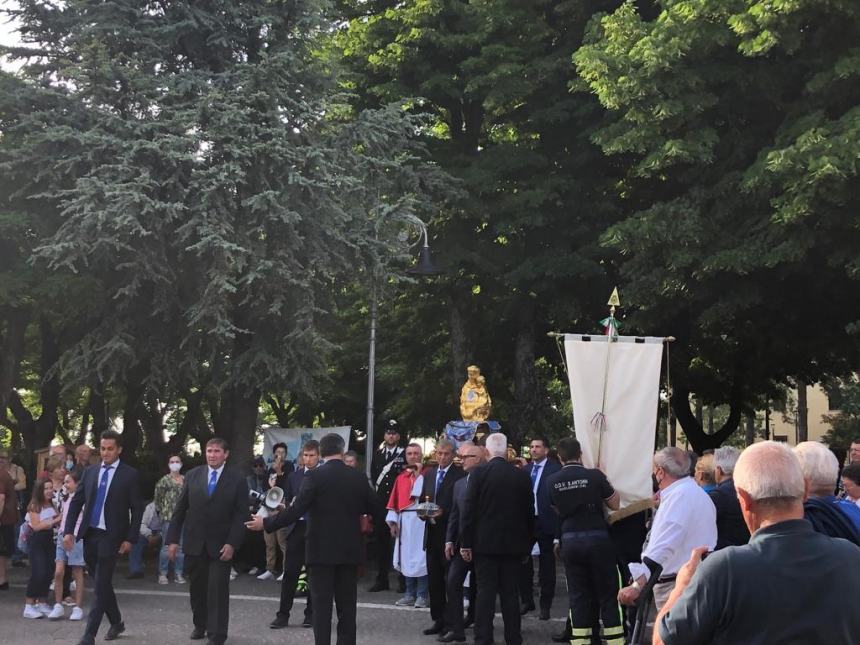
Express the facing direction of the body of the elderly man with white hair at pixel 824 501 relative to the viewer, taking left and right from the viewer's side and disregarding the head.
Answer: facing away from the viewer and to the left of the viewer

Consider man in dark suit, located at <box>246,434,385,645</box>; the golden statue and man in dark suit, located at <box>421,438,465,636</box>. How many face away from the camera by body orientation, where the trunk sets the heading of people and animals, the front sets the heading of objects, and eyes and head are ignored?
1

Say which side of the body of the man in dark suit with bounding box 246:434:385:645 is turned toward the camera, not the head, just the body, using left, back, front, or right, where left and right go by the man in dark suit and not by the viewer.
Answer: back

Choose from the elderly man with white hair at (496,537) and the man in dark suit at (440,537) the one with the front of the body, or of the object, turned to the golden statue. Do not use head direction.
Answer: the elderly man with white hair

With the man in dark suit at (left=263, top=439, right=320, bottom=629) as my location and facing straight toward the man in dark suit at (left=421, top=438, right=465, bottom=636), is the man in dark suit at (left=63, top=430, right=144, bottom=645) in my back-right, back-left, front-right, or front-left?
back-right

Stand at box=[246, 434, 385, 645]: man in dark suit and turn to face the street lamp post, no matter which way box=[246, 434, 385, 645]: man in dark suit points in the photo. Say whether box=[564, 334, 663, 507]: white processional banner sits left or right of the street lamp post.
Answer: right

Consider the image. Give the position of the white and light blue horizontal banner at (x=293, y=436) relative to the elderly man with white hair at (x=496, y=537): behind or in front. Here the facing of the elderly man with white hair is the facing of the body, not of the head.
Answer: in front

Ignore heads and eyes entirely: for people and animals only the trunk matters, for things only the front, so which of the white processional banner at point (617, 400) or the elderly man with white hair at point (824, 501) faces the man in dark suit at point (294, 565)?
the elderly man with white hair

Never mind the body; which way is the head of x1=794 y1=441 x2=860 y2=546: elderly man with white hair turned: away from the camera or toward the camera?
away from the camera

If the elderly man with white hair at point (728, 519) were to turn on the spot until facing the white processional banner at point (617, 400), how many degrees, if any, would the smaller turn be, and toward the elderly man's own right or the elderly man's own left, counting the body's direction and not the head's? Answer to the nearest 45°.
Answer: approximately 45° to the elderly man's own right

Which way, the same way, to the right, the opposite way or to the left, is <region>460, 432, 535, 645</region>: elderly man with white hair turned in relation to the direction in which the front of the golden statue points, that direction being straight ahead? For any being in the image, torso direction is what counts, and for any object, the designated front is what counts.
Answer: the opposite way
